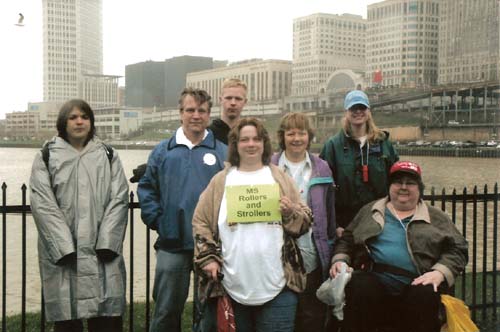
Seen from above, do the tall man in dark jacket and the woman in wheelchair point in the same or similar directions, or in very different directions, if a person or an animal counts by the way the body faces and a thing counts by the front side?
same or similar directions

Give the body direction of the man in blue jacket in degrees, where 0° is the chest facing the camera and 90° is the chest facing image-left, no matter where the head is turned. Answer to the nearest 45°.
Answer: approximately 0°

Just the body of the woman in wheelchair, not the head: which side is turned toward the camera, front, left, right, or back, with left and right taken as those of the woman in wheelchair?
front

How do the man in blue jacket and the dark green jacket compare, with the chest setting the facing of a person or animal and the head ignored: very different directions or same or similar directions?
same or similar directions

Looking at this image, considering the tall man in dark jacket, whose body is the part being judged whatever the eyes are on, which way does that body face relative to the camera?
toward the camera

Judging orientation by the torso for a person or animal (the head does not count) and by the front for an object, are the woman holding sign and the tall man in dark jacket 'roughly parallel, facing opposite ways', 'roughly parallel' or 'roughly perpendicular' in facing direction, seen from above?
roughly parallel

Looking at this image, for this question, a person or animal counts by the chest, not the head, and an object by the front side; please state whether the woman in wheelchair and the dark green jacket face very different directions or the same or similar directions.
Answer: same or similar directions

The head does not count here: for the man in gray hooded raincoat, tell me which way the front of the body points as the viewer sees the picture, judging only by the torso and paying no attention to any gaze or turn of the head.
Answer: toward the camera

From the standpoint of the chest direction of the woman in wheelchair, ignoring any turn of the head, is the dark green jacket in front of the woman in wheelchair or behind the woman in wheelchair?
behind

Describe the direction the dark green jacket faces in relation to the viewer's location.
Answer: facing the viewer

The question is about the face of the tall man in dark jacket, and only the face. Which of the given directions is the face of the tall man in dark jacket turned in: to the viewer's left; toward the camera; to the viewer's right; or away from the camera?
toward the camera

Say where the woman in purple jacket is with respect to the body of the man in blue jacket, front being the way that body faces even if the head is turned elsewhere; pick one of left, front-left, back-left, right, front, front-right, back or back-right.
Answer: left

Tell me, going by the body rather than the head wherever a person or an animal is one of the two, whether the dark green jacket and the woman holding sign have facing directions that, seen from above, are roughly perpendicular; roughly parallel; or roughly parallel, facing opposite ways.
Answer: roughly parallel

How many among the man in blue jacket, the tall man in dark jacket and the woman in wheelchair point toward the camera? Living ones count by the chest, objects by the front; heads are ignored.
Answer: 3
